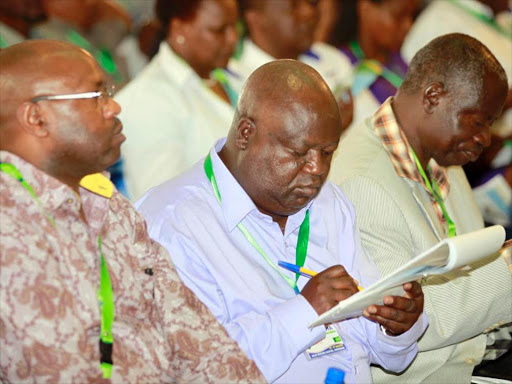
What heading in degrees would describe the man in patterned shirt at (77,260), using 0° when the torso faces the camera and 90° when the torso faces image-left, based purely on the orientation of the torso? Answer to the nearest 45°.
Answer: approximately 315°

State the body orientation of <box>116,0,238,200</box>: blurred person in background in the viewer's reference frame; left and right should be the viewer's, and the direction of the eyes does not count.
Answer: facing the viewer and to the right of the viewer

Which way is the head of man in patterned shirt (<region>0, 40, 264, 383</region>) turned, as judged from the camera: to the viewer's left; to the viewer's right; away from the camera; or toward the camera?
to the viewer's right

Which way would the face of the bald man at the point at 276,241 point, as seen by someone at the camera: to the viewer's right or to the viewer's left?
to the viewer's right

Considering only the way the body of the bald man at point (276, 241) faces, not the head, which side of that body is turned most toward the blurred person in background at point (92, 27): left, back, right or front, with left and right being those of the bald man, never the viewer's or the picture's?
back

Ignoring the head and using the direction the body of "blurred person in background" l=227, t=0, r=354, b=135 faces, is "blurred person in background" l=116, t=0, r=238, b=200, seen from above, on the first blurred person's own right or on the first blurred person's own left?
on the first blurred person's own right

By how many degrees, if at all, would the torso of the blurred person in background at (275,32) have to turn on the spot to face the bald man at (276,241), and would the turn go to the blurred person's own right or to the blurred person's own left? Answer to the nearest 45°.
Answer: approximately 45° to the blurred person's own right
